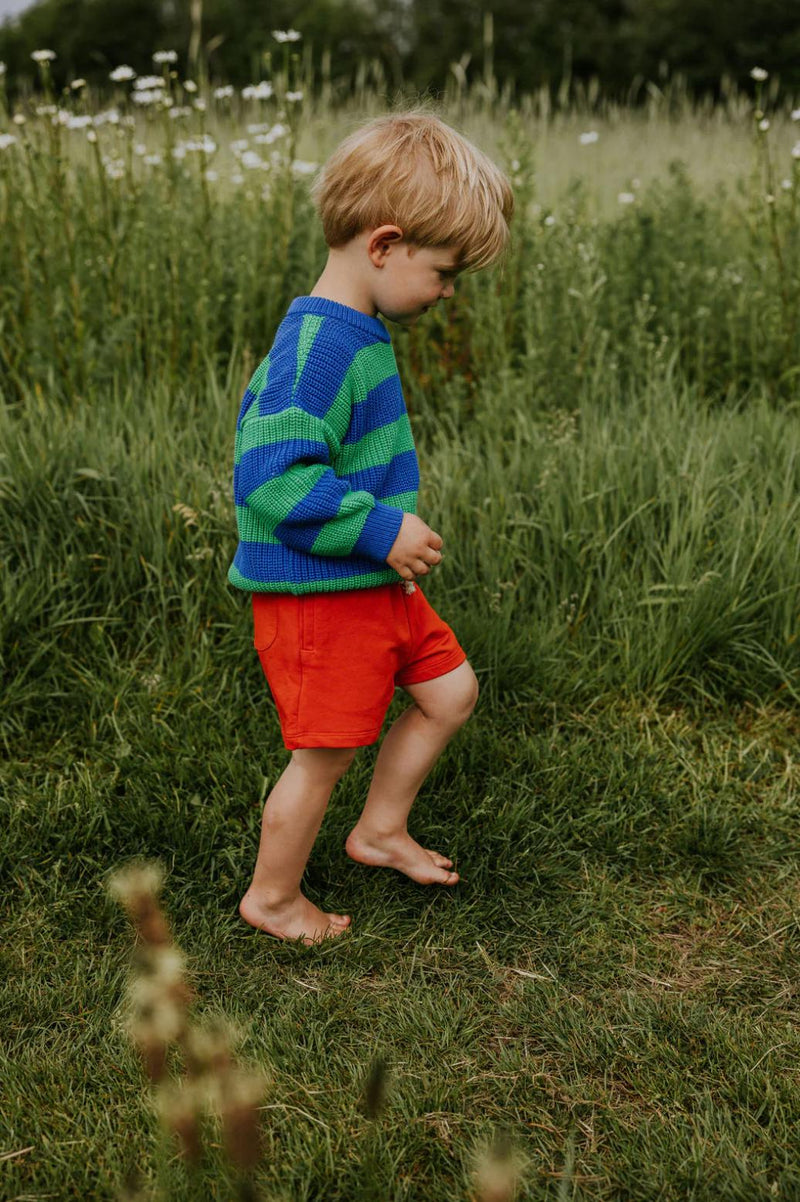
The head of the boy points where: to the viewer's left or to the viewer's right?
to the viewer's right

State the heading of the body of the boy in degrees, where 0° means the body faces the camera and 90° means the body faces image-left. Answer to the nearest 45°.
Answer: approximately 270°
